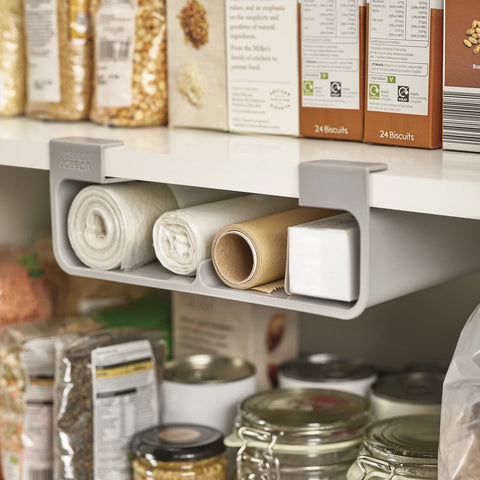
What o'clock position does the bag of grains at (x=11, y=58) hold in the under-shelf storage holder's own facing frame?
The bag of grains is roughly at 3 o'clock from the under-shelf storage holder.

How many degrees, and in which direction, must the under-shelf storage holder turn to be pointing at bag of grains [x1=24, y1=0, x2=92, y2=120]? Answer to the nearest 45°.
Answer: approximately 90° to its right

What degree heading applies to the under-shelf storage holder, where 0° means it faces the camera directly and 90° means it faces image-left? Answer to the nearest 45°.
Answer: approximately 45°

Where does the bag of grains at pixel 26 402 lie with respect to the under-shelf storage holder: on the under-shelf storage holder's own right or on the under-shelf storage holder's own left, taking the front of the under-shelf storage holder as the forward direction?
on the under-shelf storage holder's own right
